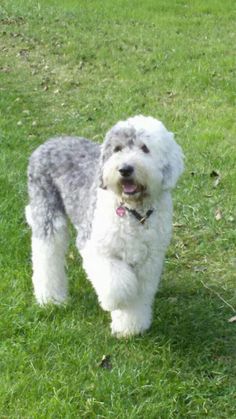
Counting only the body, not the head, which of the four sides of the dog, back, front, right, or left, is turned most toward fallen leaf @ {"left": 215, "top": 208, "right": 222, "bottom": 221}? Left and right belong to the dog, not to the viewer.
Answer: left

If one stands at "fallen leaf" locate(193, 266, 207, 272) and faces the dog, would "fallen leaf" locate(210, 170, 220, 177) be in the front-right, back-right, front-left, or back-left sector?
back-right

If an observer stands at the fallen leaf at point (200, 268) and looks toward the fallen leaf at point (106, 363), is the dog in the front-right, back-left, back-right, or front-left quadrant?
front-right

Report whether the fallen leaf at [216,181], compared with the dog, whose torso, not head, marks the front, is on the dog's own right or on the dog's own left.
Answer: on the dog's own left

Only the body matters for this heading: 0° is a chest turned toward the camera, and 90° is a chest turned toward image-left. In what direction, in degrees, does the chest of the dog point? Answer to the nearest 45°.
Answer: approximately 315°

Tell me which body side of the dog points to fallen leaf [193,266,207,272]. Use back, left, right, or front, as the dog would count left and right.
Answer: left

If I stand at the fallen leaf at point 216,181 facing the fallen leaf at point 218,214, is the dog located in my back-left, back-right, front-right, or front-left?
front-right

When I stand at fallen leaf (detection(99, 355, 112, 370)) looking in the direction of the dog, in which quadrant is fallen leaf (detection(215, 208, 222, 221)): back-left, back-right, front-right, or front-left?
front-right

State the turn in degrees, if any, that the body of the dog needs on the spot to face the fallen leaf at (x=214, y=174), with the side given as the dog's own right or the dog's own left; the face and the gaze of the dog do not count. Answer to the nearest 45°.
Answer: approximately 90° to the dog's own left

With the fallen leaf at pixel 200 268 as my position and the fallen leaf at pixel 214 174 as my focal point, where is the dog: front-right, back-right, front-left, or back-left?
back-left
